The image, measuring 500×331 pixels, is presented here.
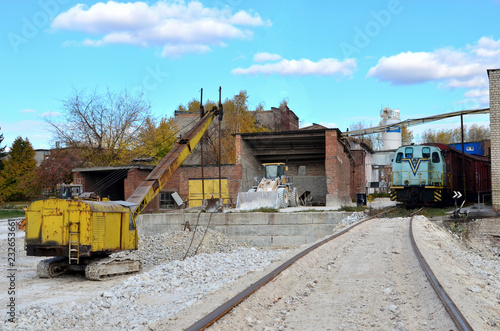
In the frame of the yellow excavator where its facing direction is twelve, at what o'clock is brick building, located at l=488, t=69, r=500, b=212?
The brick building is roughly at 1 o'clock from the yellow excavator.

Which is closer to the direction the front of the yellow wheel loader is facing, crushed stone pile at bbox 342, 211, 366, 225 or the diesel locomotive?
the crushed stone pile

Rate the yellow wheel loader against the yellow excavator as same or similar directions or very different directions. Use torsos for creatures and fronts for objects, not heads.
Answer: very different directions

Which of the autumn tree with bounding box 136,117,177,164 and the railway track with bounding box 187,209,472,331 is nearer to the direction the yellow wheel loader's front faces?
the railway track

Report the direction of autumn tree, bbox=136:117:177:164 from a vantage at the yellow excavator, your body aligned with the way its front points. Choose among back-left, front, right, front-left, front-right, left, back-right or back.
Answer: front-left

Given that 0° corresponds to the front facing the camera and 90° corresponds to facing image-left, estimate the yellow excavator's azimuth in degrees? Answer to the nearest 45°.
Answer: approximately 225°

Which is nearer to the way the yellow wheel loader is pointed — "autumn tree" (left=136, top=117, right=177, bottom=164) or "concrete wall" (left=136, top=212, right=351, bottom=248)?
the concrete wall

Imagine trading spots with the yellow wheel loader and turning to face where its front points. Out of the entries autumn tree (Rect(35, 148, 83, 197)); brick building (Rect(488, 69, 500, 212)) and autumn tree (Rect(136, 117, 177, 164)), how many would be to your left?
1

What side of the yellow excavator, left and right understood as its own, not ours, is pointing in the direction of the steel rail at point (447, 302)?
right

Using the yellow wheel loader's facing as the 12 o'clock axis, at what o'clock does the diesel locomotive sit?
The diesel locomotive is roughly at 8 o'clock from the yellow wheel loader.

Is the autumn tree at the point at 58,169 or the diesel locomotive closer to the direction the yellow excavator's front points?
the diesel locomotive

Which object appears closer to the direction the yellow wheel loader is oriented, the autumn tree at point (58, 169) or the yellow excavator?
the yellow excavator
